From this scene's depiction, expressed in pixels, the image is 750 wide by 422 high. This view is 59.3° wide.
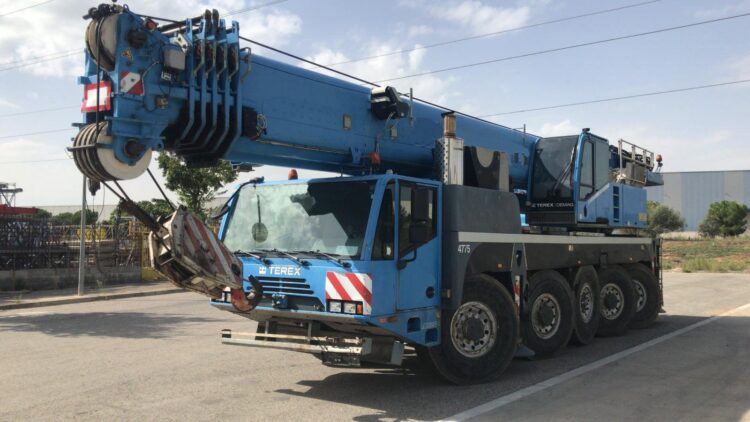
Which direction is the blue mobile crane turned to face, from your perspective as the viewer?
facing the viewer and to the left of the viewer

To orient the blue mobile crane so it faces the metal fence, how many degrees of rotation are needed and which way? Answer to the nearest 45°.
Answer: approximately 90° to its right

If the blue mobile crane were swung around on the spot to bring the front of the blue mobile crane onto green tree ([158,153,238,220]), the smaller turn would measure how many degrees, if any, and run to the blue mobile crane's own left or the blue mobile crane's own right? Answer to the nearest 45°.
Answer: approximately 135° to the blue mobile crane's own right

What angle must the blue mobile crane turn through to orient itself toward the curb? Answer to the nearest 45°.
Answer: approximately 90° to its right

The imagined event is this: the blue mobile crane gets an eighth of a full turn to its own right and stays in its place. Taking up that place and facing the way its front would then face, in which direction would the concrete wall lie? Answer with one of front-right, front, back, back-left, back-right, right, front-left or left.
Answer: front-right

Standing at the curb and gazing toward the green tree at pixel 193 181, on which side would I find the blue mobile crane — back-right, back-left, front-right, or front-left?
back-right
